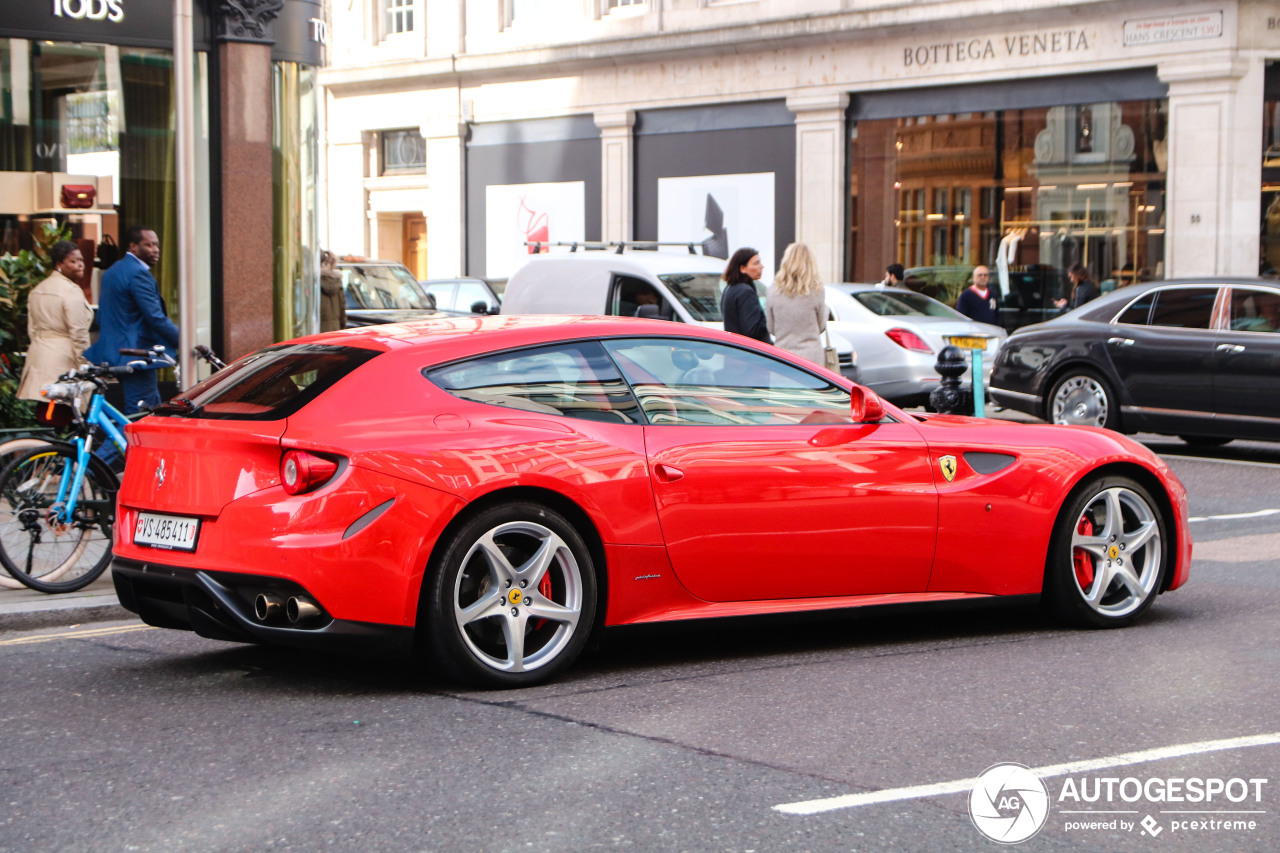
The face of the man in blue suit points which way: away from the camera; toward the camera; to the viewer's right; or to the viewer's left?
to the viewer's right

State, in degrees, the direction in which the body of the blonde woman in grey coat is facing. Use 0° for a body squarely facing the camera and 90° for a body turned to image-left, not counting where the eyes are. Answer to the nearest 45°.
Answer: approximately 180°

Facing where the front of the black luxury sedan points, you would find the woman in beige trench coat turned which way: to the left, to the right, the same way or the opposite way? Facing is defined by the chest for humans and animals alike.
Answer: to the left

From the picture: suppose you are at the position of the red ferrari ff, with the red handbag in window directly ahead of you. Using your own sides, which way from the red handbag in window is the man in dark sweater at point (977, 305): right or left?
right

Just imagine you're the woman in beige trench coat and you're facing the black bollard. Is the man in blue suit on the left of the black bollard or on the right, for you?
right
